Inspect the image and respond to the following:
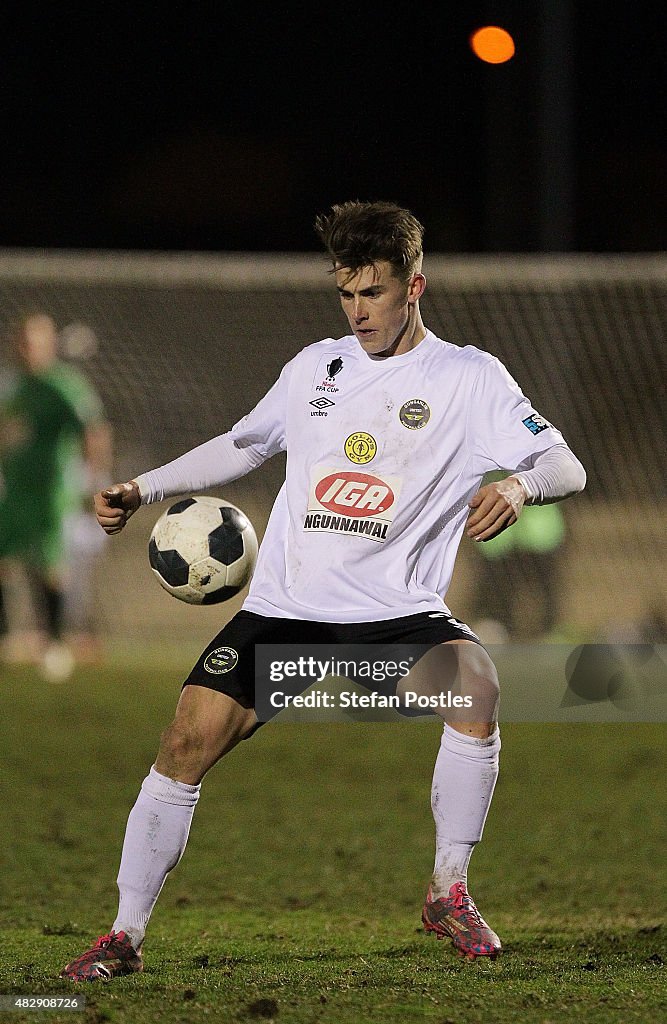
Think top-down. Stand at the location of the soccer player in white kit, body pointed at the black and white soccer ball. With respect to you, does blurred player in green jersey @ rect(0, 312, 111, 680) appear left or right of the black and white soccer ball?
right

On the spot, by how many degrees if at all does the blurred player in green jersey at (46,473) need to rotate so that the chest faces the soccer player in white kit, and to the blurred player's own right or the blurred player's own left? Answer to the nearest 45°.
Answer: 0° — they already face them

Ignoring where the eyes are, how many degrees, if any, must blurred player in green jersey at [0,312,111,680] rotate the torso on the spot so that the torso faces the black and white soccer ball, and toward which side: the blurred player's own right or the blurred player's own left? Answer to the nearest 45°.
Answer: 0° — they already face it

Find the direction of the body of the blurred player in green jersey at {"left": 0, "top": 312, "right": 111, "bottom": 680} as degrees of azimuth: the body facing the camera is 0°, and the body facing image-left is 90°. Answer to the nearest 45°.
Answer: approximately 0°
